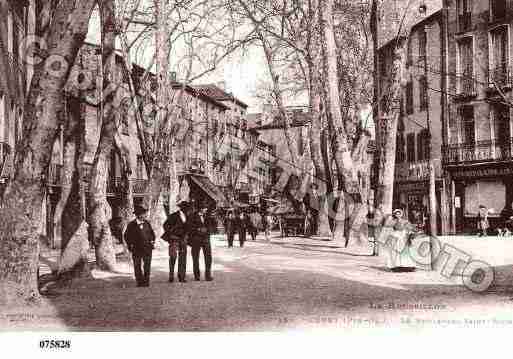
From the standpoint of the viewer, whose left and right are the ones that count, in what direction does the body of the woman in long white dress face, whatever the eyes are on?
facing the viewer

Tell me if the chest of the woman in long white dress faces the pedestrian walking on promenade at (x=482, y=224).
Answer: no

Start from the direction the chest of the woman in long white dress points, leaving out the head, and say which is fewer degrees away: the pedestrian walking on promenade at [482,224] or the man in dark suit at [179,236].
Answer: the man in dark suit

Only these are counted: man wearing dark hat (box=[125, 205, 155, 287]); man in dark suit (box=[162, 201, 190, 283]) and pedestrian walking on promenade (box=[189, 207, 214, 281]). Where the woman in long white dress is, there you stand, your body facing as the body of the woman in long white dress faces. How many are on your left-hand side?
0

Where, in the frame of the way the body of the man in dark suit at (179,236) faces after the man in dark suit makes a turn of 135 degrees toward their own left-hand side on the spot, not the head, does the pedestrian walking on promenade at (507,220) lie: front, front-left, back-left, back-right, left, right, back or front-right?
front-right

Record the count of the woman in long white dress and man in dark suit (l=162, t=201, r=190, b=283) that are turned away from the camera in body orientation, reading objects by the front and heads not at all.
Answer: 0

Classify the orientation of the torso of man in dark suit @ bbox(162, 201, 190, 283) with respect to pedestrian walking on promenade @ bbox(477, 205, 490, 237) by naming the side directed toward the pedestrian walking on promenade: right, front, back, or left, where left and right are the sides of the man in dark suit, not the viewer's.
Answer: left

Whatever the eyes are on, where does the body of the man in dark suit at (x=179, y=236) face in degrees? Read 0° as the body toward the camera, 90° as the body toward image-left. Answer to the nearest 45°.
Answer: approximately 315°

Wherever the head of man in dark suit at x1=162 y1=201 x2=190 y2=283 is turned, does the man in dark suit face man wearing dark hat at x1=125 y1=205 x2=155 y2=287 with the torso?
no

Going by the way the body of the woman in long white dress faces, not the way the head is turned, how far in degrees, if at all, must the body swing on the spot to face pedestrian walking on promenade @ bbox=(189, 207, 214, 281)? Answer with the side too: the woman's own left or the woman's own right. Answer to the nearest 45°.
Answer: approximately 45° to the woman's own right
